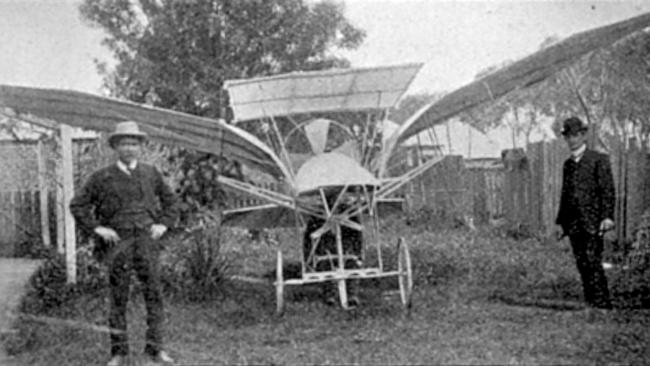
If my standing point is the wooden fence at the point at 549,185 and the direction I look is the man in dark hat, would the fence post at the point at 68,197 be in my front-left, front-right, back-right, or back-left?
front-right

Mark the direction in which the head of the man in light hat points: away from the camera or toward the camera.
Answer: toward the camera

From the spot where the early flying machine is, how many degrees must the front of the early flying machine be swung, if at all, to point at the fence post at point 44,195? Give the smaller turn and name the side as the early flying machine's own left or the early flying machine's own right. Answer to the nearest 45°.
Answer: approximately 135° to the early flying machine's own right

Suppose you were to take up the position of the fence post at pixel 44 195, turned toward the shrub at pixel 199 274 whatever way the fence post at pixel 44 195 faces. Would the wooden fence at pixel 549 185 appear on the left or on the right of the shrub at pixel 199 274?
left

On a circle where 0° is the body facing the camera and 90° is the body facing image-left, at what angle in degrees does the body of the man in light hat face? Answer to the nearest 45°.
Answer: approximately 0°

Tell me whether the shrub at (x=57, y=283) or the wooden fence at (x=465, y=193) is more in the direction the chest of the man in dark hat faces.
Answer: the shrub

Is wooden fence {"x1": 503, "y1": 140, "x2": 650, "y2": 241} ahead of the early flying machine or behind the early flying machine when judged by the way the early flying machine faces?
behind

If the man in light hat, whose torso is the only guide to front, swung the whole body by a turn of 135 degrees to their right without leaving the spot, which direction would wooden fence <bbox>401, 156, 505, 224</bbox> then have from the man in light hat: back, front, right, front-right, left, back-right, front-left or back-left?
right

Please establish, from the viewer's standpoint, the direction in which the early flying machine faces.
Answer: facing the viewer

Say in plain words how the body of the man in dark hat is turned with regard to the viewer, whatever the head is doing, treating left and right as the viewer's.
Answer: facing the viewer and to the left of the viewer

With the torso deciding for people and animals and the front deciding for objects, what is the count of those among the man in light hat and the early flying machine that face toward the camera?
2

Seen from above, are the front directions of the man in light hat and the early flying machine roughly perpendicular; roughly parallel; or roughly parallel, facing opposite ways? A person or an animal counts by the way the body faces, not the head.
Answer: roughly parallel
